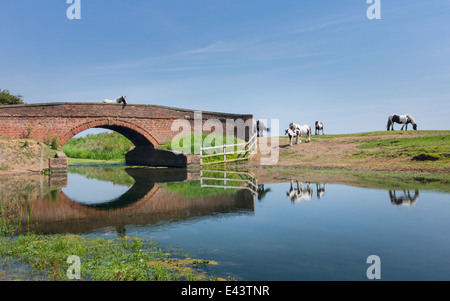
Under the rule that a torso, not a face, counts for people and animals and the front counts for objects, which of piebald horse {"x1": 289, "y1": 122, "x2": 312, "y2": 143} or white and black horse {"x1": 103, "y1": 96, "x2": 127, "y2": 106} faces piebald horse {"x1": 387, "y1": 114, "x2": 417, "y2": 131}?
the white and black horse

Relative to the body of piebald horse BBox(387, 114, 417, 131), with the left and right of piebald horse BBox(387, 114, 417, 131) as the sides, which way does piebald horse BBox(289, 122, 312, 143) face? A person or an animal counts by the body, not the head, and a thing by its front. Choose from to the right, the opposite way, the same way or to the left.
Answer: the opposite way

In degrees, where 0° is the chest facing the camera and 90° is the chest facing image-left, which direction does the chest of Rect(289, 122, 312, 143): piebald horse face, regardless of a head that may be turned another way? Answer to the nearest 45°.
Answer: approximately 90°

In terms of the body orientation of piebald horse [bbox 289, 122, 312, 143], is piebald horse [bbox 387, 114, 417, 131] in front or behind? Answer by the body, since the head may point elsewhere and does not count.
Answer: behind

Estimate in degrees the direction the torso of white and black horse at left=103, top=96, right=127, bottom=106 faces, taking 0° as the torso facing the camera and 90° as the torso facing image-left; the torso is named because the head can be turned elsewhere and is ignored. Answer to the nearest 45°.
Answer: approximately 270°

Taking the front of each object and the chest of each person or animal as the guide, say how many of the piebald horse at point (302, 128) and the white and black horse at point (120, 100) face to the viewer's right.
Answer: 1

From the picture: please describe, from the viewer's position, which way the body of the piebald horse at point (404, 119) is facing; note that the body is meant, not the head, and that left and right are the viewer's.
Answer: facing to the right of the viewer

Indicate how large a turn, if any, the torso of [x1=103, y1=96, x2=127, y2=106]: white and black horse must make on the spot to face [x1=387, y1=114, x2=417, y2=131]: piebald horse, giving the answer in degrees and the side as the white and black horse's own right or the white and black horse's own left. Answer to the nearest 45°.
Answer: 0° — it already faces it

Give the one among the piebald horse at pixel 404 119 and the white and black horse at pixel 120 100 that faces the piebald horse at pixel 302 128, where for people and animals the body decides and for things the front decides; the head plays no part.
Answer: the white and black horse
